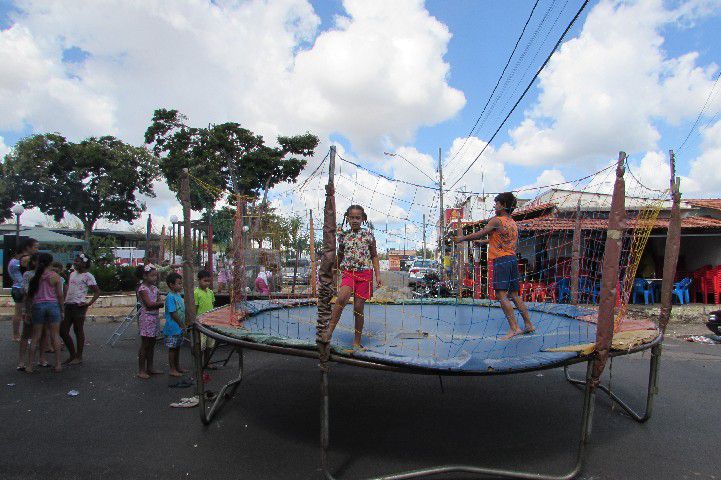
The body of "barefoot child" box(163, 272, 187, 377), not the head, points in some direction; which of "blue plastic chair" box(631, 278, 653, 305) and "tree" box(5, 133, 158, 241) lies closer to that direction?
the blue plastic chair

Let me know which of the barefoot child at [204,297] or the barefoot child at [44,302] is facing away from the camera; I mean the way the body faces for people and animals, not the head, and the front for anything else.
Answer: the barefoot child at [44,302]

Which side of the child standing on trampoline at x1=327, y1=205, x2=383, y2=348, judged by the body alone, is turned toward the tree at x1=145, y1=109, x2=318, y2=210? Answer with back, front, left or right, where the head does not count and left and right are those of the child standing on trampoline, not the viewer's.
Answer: back

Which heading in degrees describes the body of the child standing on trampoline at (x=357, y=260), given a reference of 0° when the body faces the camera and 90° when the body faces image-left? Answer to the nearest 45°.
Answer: approximately 0°

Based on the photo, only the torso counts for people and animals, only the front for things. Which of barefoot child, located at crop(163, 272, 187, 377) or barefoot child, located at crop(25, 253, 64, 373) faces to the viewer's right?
barefoot child, located at crop(163, 272, 187, 377)

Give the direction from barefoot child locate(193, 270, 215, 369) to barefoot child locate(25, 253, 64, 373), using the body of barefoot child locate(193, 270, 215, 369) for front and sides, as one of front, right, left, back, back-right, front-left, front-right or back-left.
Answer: back-right

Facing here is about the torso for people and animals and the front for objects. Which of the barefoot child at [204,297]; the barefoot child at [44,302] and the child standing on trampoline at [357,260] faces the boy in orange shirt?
the barefoot child at [204,297]

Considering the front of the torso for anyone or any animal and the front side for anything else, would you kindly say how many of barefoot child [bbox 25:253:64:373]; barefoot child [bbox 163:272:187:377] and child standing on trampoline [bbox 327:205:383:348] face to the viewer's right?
1

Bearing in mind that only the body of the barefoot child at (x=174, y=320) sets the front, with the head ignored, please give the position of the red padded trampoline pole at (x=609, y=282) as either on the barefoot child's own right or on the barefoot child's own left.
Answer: on the barefoot child's own right

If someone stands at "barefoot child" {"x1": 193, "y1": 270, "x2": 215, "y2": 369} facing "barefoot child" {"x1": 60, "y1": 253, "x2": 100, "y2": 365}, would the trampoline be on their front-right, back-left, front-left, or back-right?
back-left

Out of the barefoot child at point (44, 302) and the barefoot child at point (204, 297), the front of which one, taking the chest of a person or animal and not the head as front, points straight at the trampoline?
the barefoot child at point (204, 297)

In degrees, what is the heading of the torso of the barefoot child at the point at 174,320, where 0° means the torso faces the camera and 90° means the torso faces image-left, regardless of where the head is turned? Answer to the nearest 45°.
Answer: approximately 270°
